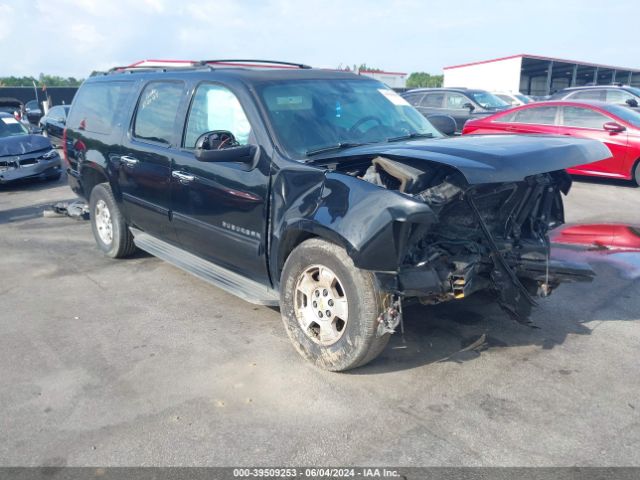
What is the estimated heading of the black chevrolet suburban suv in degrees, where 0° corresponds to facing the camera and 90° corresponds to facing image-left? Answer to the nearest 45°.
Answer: approximately 315°

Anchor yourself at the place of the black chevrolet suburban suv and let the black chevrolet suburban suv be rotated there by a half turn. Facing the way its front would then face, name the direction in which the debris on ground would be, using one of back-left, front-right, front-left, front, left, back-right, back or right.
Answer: front
